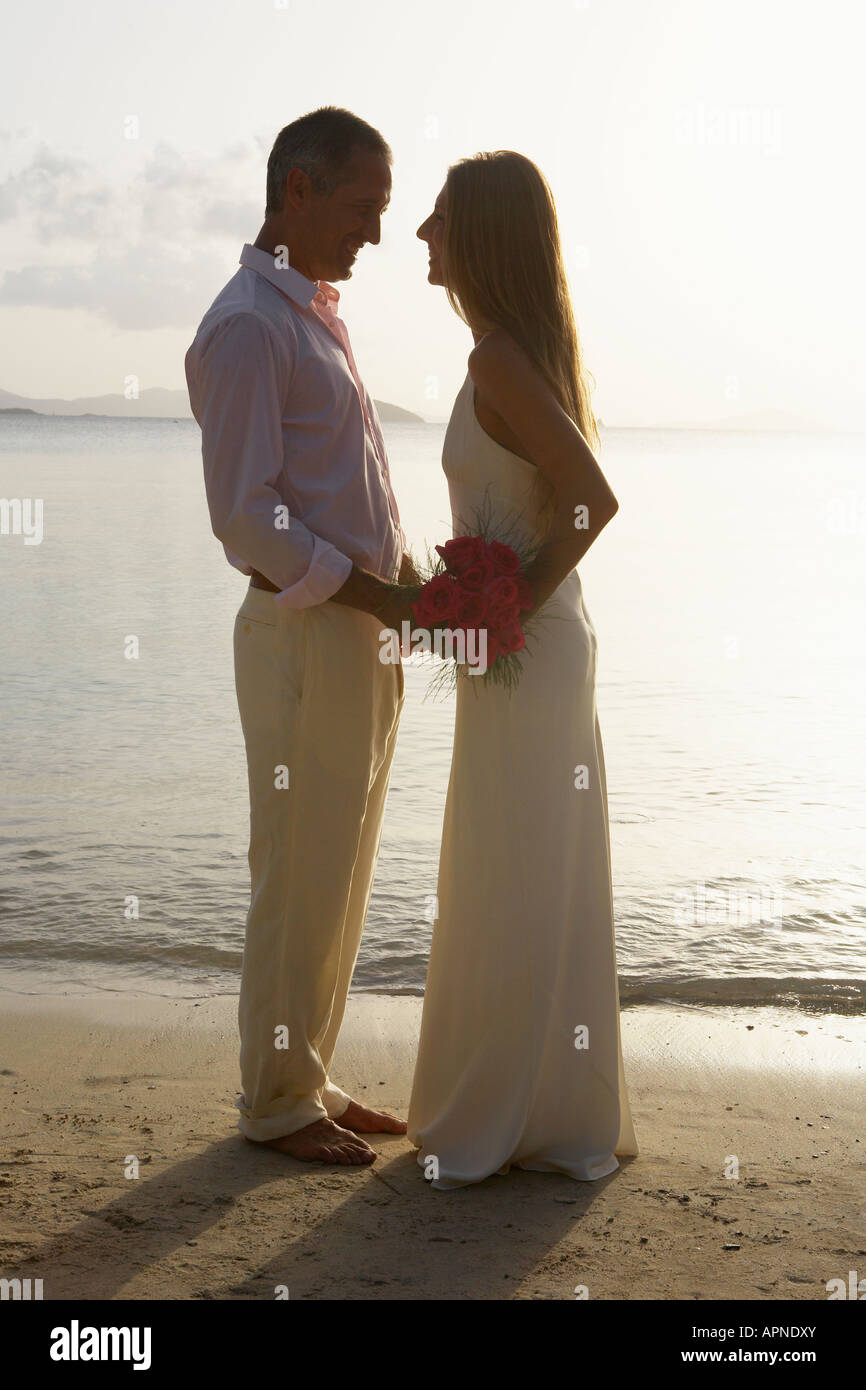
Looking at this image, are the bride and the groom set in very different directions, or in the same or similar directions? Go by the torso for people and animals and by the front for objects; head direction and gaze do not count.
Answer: very different directions

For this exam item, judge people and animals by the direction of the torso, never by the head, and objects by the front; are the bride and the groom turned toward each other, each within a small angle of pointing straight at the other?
yes

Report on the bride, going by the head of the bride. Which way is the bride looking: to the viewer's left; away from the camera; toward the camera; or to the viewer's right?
to the viewer's left

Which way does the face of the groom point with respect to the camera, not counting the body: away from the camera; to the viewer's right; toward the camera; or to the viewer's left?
to the viewer's right

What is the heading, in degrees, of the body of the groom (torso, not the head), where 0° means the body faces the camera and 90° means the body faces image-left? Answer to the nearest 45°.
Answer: approximately 270°

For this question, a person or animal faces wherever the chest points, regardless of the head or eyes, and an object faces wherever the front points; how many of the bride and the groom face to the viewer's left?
1

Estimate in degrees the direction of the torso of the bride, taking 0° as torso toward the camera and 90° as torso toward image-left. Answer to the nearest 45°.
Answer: approximately 90°
